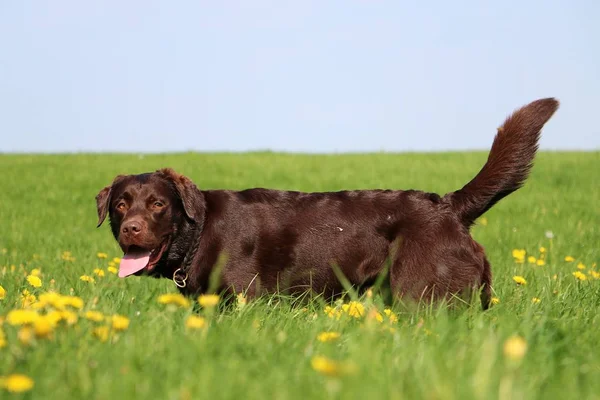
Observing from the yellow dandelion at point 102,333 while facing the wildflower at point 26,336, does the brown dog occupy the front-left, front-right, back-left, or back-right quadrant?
back-right

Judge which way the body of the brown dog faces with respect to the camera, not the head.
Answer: to the viewer's left

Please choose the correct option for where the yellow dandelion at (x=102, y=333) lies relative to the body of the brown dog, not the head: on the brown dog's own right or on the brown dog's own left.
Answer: on the brown dog's own left

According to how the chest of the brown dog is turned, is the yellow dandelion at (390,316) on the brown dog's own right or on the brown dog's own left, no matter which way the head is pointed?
on the brown dog's own left

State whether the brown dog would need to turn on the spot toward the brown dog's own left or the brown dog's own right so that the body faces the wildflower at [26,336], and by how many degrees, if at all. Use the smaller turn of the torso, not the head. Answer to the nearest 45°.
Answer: approximately 45° to the brown dog's own left

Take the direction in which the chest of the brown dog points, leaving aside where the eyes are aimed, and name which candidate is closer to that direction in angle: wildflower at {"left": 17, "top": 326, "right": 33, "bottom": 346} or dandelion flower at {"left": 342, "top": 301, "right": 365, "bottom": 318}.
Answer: the wildflower

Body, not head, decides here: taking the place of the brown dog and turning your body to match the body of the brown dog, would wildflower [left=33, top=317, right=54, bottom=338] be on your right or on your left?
on your left

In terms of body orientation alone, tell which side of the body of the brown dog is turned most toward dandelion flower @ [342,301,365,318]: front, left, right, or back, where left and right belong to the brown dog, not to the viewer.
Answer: left
